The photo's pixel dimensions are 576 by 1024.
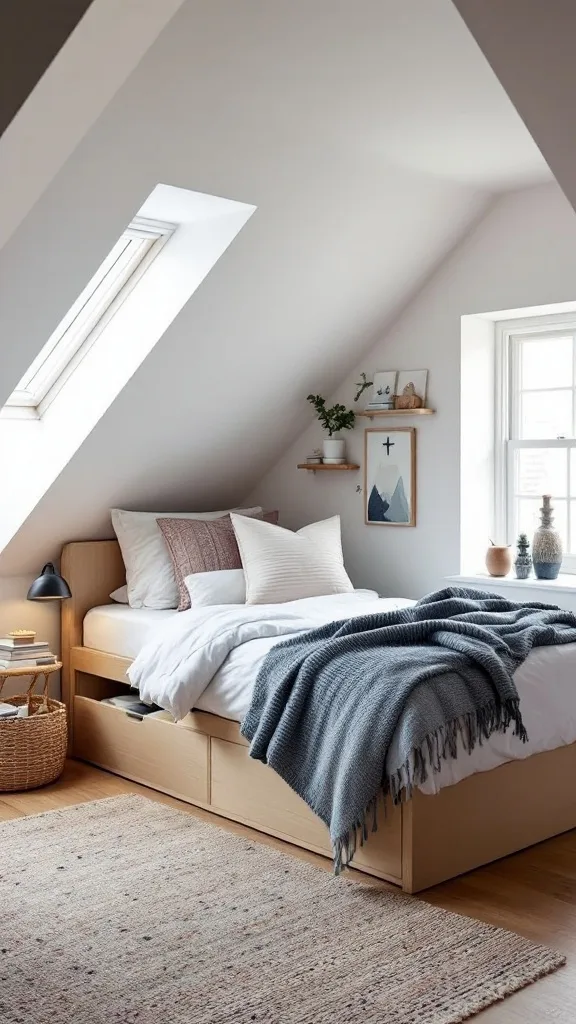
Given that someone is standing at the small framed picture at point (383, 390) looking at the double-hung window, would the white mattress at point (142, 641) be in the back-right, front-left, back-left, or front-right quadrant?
back-right

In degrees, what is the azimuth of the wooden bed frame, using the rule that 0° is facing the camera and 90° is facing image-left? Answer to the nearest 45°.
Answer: approximately 315°

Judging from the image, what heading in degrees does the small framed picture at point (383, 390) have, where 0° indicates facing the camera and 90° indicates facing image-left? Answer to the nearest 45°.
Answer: approximately 0°

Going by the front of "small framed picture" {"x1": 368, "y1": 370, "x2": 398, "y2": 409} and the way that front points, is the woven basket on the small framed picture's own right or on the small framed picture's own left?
on the small framed picture's own right

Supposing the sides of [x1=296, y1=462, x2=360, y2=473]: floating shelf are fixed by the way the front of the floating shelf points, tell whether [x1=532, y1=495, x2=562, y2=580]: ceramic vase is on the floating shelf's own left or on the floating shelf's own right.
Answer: on the floating shelf's own left
